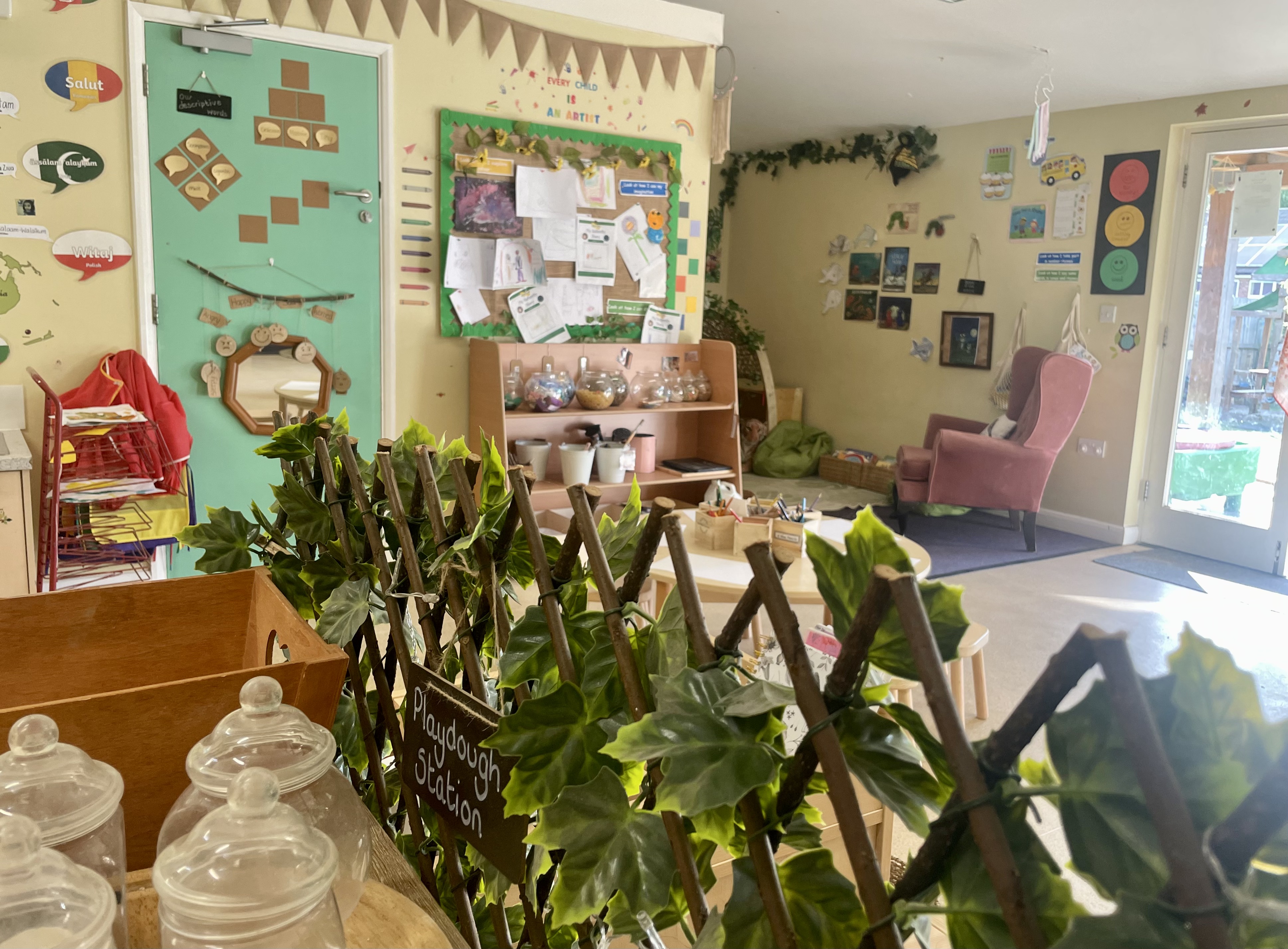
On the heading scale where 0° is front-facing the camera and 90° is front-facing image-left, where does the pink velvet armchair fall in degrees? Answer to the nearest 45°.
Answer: approximately 90°

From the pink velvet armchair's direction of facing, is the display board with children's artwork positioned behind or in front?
in front

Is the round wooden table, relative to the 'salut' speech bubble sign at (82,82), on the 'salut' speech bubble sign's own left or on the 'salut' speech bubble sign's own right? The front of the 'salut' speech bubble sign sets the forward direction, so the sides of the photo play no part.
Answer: on the 'salut' speech bubble sign's own left

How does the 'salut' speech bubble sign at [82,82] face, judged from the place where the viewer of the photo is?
facing the viewer

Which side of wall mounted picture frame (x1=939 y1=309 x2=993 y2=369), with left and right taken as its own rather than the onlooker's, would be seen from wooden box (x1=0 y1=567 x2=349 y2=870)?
front

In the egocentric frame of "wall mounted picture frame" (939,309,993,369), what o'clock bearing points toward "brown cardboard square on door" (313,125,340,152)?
The brown cardboard square on door is roughly at 1 o'clock from the wall mounted picture frame.

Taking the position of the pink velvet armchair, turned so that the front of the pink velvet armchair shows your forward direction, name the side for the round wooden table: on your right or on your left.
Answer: on your left

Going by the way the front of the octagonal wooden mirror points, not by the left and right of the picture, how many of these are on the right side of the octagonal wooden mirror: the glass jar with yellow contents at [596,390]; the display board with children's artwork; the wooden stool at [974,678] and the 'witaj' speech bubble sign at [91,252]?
1

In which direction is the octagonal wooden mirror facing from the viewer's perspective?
toward the camera

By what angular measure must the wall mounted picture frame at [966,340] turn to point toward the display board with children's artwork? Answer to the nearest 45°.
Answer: approximately 45° to its right

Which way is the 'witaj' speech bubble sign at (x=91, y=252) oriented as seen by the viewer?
toward the camera

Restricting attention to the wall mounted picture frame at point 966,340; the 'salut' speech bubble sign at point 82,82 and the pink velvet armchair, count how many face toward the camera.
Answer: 2

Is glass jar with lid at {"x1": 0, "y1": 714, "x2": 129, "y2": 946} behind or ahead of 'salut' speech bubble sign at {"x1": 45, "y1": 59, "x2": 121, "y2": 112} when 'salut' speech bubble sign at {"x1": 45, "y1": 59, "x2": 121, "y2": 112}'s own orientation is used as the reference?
ahead

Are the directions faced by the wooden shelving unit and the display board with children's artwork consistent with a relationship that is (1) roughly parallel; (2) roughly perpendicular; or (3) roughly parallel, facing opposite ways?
roughly parallel

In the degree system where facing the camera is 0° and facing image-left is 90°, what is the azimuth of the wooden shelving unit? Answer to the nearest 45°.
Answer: approximately 315°

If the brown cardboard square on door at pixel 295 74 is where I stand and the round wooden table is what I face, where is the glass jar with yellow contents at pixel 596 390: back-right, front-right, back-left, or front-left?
front-left
